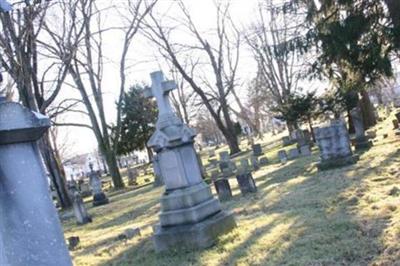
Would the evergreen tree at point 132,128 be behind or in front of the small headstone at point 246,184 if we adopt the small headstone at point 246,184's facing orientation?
behind

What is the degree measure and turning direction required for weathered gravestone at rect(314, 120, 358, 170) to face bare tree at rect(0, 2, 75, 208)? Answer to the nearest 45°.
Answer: approximately 90° to its right

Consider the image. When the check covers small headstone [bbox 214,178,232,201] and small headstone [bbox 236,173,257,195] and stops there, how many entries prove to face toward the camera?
2

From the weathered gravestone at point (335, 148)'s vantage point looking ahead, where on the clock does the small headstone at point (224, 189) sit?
The small headstone is roughly at 2 o'clock from the weathered gravestone.

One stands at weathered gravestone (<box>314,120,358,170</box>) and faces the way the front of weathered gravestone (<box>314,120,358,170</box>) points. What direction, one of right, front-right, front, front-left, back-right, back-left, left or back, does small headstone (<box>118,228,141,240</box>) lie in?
front-right

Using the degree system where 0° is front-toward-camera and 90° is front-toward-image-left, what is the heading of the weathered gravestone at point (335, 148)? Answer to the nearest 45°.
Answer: approximately 0°

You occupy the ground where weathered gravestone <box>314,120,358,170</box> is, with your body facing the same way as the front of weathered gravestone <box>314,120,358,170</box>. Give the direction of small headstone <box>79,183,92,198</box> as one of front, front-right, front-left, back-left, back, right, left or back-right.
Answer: back-right
